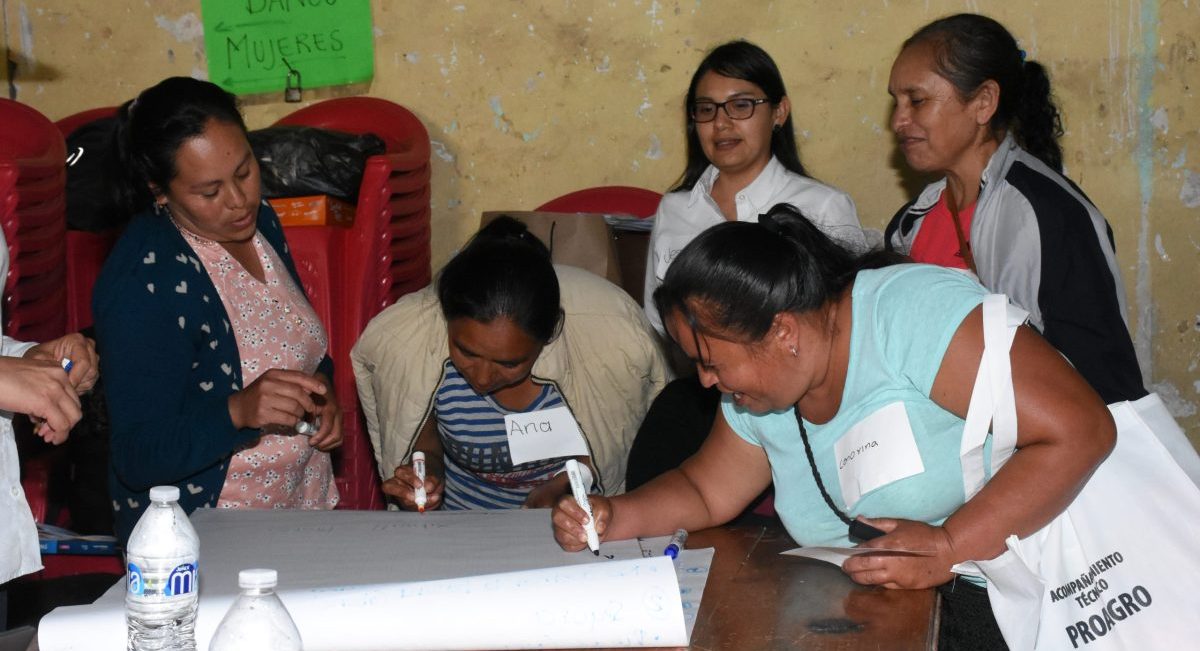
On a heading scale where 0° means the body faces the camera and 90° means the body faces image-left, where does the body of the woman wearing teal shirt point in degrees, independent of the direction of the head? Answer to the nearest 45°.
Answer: approximately 45°

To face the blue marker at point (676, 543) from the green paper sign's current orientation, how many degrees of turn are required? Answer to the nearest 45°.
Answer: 0° — it already faces it

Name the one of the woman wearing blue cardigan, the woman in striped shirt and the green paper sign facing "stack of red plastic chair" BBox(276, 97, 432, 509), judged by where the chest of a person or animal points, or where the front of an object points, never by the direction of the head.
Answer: the green paper sign

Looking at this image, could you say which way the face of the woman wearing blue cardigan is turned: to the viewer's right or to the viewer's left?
to the viewer's right

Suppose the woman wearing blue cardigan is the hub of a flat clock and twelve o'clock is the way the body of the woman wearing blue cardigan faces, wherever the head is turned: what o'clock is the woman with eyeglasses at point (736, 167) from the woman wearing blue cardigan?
The woman with eyeglasses is roughly at 10 o'clock from the woman wearing blue cardigan.

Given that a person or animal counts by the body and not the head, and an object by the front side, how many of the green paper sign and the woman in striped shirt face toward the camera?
2

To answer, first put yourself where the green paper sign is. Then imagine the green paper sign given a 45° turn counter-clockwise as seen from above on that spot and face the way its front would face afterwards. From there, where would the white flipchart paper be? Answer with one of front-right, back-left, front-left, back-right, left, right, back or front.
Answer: front-right

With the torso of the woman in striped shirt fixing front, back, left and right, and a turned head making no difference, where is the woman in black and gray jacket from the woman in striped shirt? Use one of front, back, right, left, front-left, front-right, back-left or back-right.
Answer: left

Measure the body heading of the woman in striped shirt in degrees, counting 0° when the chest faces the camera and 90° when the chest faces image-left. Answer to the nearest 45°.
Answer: approximately 0°

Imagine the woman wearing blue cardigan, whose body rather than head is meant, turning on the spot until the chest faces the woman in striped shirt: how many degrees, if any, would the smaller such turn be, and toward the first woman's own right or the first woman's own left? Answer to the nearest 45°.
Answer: approximately 45° to the first woman's own left

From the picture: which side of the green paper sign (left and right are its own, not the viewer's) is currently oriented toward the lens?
front

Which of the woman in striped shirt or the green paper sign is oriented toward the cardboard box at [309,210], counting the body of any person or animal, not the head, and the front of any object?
the green paper sign

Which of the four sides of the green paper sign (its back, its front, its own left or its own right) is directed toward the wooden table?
front

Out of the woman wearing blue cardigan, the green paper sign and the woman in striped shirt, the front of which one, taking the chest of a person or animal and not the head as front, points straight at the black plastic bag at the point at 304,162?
the green paper sign

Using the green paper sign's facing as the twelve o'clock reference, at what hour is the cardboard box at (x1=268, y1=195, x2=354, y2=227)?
The cardboard box is roughly at 12 o'clock from the green paper sign.

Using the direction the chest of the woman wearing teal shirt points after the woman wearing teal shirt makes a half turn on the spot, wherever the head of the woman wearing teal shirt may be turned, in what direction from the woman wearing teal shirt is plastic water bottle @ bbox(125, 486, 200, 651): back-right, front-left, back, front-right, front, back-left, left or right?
back

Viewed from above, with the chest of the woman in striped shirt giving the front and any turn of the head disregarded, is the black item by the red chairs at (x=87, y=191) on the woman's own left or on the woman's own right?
on the woman's own right

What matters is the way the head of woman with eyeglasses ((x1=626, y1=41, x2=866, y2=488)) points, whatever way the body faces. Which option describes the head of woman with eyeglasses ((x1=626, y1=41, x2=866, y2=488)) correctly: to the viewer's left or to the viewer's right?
to the viewer's left

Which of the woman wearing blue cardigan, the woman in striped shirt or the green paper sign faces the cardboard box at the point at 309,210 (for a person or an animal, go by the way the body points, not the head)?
the green paper sign
